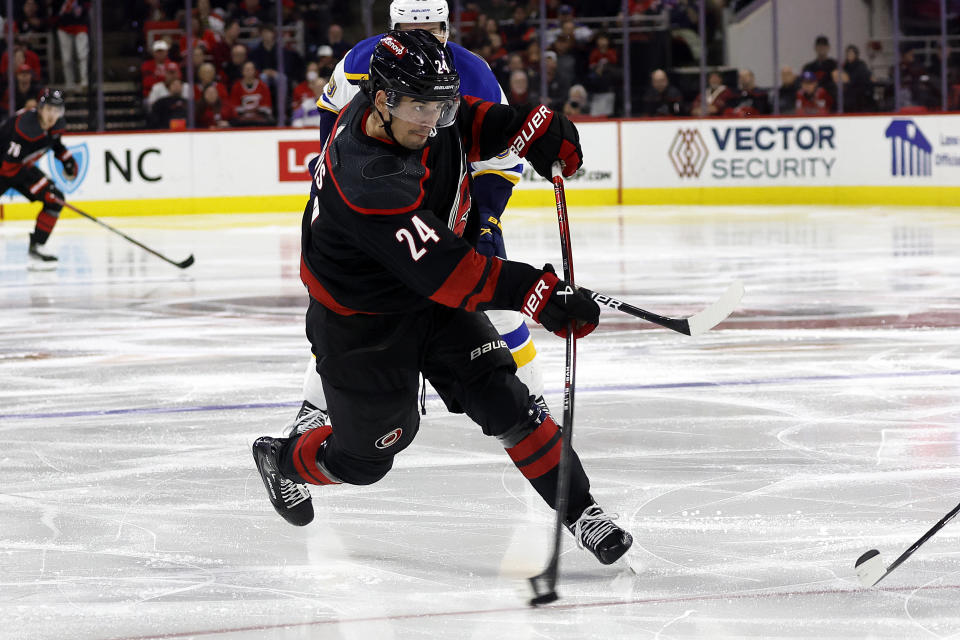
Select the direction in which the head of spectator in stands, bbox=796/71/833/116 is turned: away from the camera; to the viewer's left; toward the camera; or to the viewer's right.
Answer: toward the camera

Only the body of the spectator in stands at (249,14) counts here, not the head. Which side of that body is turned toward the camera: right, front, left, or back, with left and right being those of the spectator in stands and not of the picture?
front

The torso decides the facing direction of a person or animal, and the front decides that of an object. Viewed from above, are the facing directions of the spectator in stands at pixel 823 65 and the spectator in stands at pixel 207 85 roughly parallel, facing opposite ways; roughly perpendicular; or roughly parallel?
roughly parallel

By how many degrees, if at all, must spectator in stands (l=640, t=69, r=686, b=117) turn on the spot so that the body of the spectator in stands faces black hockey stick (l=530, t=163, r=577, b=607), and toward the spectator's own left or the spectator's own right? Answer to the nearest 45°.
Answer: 0° — they already face it

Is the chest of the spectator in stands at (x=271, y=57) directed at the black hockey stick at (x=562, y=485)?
yes

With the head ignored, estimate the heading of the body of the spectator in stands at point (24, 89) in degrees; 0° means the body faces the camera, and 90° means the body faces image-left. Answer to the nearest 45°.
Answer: approximately 0°

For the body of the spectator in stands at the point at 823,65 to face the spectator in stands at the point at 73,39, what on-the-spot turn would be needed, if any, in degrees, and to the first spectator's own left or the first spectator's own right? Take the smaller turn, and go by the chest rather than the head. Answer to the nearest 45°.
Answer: approximately 90° to the first spectator's own right

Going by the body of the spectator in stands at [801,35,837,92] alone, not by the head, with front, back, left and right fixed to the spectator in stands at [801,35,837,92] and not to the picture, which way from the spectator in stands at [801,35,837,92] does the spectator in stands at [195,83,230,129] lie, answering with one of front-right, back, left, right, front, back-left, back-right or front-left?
right

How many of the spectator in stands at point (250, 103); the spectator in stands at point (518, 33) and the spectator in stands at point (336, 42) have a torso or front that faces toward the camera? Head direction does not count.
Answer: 3

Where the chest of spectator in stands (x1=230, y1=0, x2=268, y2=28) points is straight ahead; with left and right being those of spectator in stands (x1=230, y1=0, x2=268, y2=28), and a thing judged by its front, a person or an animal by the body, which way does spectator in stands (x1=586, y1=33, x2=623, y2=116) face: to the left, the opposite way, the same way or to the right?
the same way

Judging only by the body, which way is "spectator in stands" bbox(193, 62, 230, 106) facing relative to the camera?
toward the camera

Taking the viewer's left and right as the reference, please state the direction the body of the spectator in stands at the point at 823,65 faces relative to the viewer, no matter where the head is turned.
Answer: facing the viewer

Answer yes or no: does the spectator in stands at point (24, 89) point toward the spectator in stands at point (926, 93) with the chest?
no

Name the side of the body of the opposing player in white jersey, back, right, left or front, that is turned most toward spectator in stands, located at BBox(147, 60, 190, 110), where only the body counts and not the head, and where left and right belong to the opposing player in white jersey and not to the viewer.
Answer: back

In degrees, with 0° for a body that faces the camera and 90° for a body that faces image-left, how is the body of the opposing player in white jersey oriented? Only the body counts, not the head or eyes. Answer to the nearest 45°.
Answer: approximately 0°

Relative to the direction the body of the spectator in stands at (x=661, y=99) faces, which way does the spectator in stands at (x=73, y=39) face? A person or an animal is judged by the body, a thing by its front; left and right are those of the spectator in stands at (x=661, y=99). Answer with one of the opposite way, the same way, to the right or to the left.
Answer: the same way

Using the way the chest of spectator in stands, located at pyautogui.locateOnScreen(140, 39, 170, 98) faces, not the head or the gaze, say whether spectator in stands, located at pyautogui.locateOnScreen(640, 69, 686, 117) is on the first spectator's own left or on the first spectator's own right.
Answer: on the first spectator's own left

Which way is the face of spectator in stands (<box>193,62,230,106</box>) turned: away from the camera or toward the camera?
toward the camera

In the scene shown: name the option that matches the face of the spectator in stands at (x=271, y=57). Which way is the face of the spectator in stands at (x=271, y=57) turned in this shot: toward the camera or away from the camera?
toward the camera
